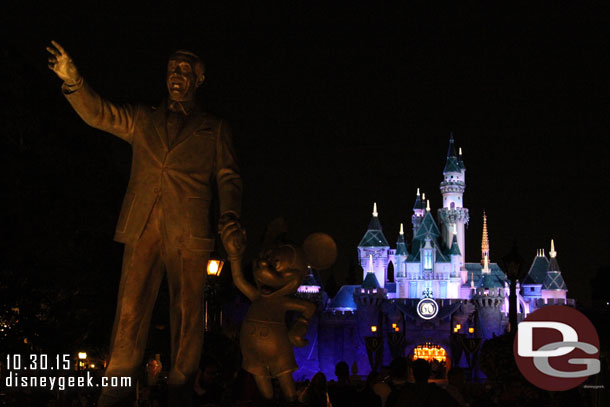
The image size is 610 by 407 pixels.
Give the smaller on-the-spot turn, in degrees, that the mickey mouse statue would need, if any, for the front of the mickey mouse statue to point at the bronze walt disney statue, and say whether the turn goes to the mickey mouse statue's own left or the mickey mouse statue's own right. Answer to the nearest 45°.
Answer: approximately 45° to the mickey mouse statue's own right

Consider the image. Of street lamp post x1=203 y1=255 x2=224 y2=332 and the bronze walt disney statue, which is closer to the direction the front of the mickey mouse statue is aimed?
the bronze walt disney statue

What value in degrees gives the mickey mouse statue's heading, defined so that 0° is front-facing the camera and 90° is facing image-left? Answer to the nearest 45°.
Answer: approximately 45°

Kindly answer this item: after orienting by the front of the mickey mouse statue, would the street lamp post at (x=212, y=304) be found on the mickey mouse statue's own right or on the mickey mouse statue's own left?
on the mickey mouse statue's own right
